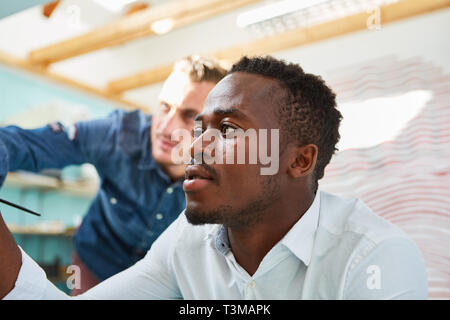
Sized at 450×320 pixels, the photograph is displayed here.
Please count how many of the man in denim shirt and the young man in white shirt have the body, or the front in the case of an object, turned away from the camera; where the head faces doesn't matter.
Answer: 0

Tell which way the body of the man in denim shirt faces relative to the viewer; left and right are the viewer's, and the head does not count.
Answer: facing the viewer

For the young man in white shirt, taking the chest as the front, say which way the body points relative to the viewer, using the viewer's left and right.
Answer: facing the viewer and to the left of the viewer
